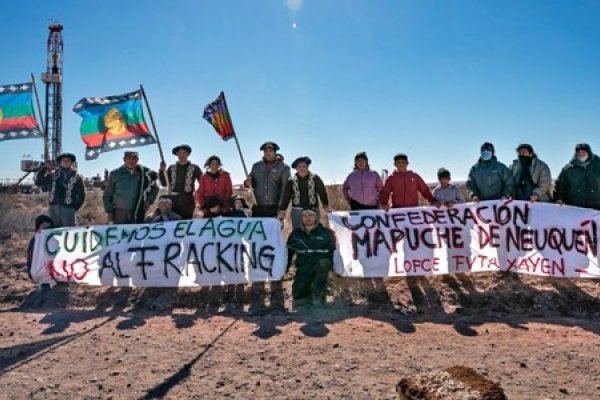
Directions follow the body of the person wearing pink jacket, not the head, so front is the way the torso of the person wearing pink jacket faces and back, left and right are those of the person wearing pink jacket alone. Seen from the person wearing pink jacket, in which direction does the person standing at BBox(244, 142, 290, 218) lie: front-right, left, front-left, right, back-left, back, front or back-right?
right

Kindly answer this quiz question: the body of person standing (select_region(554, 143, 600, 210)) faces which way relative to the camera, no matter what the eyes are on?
toward the camera

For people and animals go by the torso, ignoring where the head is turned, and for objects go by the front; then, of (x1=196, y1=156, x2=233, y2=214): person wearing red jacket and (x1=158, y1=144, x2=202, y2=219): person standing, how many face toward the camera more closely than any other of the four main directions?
2

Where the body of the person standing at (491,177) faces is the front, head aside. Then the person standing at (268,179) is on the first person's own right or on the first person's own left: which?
on the first person's own right

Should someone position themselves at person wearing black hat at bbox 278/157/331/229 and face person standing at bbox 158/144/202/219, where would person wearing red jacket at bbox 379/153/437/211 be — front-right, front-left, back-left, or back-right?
back-right

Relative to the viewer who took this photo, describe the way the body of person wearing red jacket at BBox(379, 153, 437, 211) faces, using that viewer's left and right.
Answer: facing the viewer

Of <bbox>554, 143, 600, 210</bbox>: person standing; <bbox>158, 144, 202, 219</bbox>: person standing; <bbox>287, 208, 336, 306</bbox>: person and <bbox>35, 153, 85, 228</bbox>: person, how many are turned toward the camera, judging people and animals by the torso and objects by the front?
4

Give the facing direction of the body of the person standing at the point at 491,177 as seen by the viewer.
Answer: toward the camera

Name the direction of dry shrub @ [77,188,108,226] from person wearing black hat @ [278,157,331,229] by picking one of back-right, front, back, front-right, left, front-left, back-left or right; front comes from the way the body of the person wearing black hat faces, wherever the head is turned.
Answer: back-right
